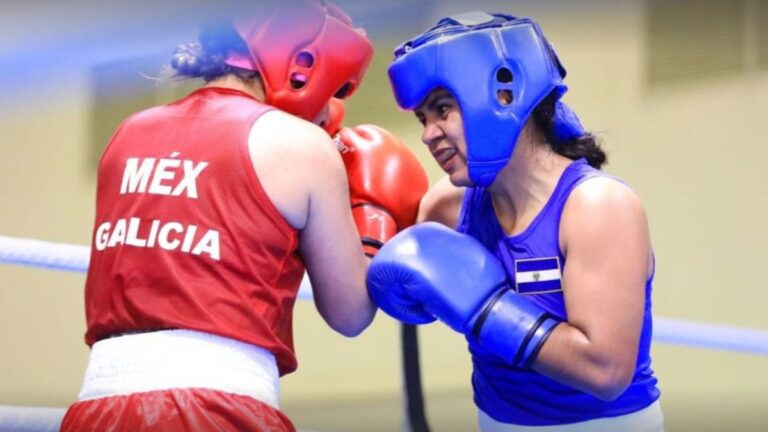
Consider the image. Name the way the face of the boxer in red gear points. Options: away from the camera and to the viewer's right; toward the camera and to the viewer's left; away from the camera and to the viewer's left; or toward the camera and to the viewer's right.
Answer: away from the camera and to the viewer's right

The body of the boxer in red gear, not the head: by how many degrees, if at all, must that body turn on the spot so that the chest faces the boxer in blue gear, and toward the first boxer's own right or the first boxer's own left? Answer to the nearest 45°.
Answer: approximately 45° to the first boxer's own right

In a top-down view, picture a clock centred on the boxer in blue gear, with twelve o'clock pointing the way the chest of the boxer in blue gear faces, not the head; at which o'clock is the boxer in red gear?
The boxer in red gear is roughly at 1 o'clock from the boxer in blue gear.

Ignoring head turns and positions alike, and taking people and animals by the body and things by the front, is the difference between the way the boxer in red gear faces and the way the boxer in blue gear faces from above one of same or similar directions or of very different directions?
very different directions

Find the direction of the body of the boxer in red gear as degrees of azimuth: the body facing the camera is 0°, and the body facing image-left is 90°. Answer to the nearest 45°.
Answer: approximately 225°

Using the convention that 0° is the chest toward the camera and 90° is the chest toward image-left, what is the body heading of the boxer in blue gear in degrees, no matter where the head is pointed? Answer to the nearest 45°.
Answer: approximately 45°
